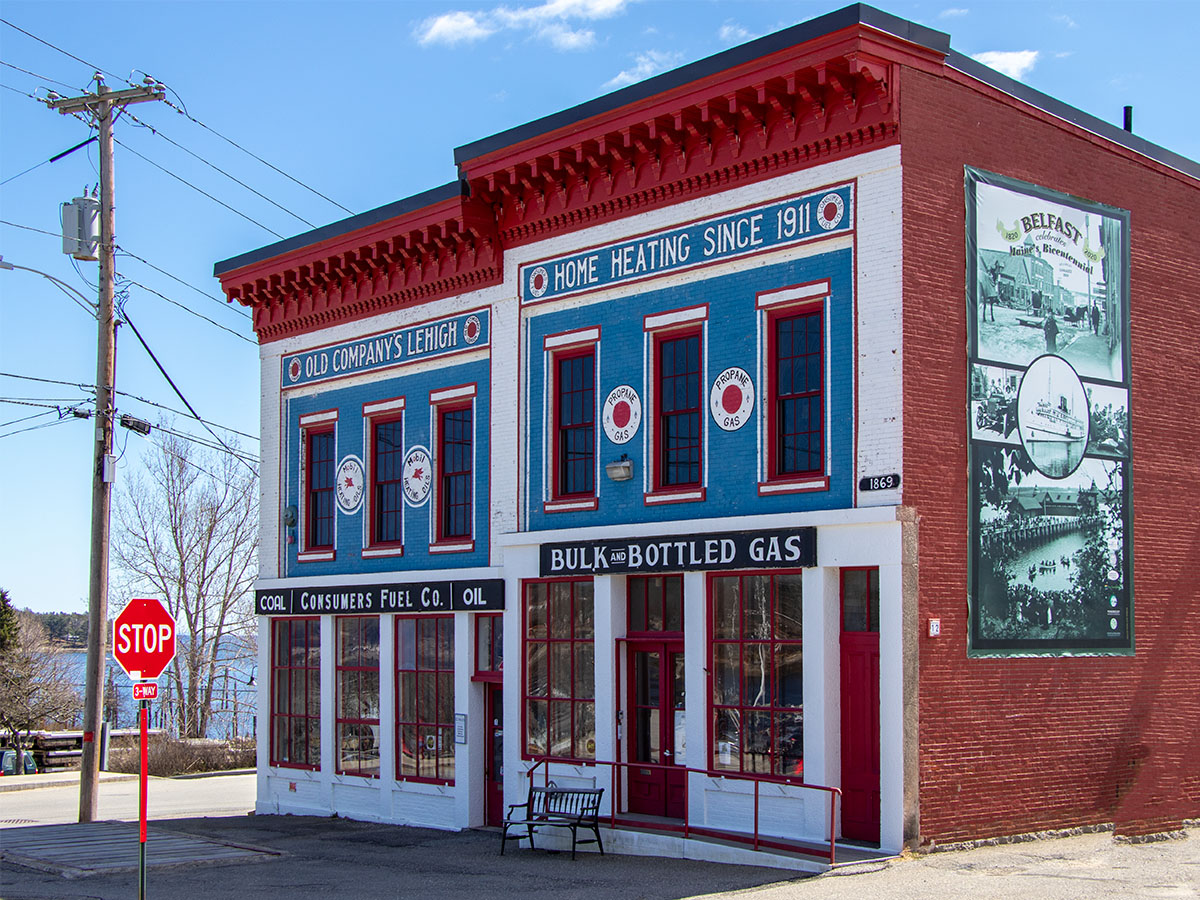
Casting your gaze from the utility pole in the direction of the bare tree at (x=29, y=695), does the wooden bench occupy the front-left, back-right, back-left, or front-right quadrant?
back-right

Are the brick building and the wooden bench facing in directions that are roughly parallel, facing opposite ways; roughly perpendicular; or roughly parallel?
roughly parallel

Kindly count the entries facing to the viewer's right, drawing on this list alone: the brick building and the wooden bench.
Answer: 0

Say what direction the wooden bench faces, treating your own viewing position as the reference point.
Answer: facing the viewer and to the left of the viewer

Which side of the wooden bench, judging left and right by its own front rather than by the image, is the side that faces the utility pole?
right

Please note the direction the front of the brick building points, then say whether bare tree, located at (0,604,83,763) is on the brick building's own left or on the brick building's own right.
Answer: on the brick building's own right

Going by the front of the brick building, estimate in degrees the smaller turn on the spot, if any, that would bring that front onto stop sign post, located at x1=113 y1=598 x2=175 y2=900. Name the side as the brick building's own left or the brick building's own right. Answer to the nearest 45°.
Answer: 0° — it already faces it

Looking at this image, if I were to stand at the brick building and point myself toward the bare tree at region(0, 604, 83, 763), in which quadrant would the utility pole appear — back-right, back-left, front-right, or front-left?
front-left
